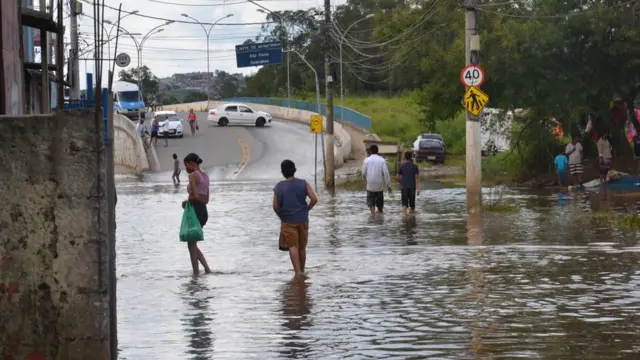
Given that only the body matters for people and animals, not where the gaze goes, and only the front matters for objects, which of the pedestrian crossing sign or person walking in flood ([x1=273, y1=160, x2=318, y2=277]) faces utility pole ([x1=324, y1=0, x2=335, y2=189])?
the person walking in flood

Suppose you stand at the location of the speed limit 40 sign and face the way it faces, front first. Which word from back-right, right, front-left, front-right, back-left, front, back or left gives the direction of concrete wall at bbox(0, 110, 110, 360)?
front

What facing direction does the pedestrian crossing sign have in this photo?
toward the camera

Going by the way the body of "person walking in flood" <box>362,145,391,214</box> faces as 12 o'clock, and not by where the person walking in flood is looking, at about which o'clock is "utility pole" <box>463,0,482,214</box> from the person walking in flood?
The utility pole is roughly at 3 o'clock from the person walking in flood.

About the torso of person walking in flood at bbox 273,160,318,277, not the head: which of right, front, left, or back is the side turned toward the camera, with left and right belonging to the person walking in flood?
back

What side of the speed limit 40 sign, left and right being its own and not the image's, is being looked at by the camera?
front

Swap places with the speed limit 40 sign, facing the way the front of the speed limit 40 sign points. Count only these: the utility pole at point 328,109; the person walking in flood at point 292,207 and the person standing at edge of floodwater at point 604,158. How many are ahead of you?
1

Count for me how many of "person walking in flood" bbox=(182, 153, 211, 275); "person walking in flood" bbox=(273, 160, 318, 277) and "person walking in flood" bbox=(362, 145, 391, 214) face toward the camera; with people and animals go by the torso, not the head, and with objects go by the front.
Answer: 0

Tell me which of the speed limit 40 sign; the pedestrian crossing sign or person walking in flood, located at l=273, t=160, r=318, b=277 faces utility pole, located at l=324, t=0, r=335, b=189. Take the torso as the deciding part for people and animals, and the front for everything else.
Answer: the person walking in flood

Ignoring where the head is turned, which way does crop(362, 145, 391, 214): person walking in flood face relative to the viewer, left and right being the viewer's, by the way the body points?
facing away from the viewer

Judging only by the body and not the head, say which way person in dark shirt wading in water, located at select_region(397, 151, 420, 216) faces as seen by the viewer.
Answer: away from the camera

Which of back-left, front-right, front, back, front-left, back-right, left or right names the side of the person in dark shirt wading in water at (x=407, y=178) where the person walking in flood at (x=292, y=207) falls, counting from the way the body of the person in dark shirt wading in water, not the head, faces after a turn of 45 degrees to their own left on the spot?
back-left

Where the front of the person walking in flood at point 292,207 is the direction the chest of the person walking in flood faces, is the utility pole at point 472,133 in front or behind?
in front

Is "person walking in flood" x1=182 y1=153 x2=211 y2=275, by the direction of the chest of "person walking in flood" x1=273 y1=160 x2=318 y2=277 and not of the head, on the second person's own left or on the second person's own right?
on the second person's own left

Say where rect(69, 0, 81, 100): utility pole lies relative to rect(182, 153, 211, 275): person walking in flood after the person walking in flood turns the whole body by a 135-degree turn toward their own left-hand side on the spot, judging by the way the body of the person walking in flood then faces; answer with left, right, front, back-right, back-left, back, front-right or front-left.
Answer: back

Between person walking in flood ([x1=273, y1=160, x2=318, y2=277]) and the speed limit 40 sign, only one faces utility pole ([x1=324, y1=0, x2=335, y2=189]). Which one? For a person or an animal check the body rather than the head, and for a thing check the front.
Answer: the person walking in flood

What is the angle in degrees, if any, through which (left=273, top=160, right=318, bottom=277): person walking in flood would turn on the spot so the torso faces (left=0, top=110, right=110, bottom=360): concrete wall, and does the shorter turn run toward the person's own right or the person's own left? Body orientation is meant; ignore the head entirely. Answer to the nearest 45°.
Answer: approximately 180°
